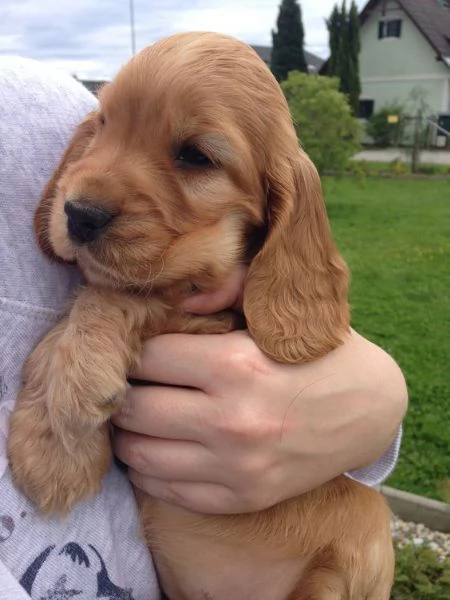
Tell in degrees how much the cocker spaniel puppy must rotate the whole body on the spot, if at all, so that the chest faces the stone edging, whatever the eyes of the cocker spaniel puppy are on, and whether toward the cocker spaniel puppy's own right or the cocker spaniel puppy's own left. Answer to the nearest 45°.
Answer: approximately 180°

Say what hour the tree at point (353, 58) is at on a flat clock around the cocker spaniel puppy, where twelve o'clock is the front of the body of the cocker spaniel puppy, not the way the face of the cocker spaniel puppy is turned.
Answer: The tree is roughly at 5 o'clock from the cocker spaniel puppy.

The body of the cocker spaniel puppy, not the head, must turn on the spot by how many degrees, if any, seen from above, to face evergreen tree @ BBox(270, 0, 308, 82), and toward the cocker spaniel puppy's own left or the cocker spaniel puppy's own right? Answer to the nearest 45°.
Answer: approximately 135° to the cocker spaniel puppy's own right

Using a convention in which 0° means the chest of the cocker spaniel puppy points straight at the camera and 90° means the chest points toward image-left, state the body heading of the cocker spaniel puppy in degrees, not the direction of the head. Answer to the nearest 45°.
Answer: approximately 45°

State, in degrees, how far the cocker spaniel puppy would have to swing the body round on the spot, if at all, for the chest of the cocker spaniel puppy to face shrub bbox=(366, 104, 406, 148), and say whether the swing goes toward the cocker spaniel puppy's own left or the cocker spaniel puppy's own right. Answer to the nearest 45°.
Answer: approximately 135° to the cocker spaniel puppy's own right

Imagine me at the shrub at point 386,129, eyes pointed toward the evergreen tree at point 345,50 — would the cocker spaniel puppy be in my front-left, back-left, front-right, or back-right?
back-left

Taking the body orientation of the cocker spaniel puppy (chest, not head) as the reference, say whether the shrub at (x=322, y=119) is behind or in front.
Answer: behind
